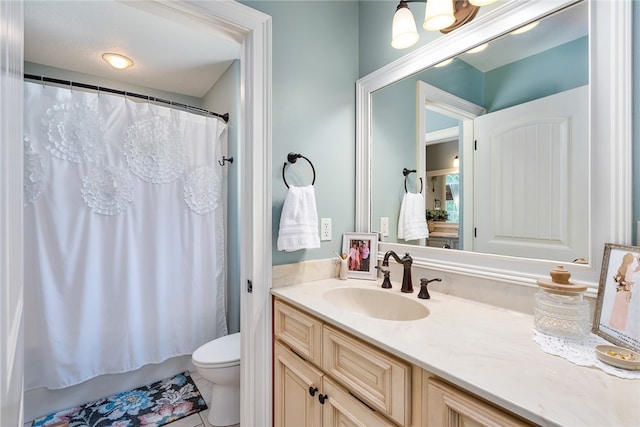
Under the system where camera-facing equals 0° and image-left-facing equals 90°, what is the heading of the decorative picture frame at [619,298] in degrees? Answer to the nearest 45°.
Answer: approximately 45°

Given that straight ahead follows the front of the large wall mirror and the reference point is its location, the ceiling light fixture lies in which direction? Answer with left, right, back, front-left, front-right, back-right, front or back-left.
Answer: front-right

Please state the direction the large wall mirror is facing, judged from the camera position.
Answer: facing the viewer and to the left of the viewer

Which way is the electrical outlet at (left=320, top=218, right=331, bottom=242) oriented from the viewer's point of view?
toward the camera

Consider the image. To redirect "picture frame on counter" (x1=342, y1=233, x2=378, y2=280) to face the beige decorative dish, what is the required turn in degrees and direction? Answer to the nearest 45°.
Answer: approximately 45° to its left

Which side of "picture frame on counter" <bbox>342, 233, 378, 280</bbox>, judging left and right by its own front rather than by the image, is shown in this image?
front

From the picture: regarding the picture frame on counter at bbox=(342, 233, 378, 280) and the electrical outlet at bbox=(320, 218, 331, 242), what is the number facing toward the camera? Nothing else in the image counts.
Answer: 2
